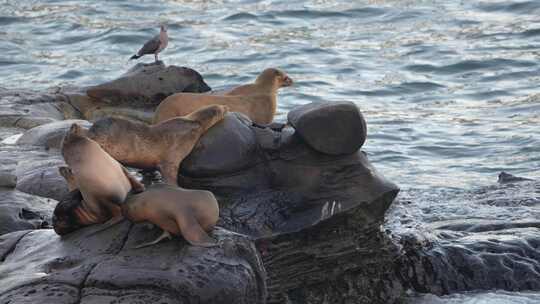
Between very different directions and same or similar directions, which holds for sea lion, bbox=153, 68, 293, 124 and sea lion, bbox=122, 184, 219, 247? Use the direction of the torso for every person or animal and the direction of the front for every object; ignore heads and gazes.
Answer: very different directions

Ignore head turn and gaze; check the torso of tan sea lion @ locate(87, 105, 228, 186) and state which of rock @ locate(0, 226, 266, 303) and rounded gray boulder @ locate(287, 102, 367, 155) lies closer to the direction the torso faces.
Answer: the rounded gray boulder

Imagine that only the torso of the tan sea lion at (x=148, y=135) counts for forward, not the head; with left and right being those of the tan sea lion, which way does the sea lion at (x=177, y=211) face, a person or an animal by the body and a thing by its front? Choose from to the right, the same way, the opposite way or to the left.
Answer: the opposite way

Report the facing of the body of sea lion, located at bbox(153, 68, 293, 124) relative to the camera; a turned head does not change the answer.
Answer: to the viewer's right

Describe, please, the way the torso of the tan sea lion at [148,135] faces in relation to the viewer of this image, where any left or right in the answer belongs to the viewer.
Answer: facing to the right of the viewer

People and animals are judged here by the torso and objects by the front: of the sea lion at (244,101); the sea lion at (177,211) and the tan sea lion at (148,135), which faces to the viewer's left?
the sea lion at (177,211)

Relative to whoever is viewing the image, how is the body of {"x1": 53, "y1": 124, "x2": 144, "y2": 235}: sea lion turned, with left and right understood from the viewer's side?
facing to the left of the viewer

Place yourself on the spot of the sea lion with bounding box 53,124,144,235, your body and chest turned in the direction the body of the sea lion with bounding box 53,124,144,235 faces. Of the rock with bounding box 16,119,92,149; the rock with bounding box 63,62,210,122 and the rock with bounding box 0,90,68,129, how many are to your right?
3

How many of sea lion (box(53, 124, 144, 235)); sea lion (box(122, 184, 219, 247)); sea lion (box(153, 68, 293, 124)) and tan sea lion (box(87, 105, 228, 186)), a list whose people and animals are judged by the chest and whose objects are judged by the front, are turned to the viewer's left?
2

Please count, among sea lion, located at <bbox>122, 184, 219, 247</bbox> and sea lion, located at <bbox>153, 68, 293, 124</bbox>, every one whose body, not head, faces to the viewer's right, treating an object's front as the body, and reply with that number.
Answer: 1

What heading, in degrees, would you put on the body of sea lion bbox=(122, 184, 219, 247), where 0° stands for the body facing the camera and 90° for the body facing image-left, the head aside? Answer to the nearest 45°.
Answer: approximately 90°

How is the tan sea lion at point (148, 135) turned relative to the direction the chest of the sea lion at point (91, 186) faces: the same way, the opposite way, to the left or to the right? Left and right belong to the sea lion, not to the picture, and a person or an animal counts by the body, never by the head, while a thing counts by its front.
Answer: the opposite way
